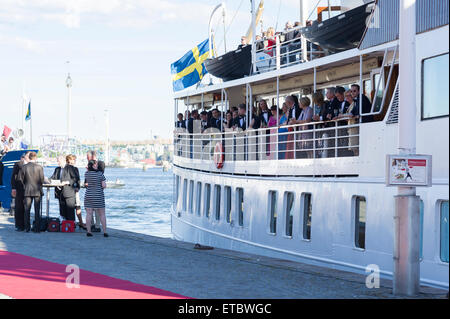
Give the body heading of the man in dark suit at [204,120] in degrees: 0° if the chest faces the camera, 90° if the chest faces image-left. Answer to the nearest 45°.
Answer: approximately 45°

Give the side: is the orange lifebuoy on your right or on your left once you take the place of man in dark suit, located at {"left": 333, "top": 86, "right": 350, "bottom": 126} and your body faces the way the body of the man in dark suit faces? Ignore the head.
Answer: on your right

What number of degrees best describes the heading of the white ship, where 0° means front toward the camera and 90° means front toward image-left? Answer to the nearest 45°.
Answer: approximately 315°

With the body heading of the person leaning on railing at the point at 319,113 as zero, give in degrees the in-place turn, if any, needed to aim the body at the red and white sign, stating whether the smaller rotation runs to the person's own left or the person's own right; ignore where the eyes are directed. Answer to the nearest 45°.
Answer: approximately 45° to the person's own left

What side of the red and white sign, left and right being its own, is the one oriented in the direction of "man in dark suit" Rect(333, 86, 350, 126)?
back

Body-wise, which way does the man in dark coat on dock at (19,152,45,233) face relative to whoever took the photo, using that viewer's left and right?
facing away from the viewer

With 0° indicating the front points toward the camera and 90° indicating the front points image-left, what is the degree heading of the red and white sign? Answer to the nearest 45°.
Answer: approximately 0°

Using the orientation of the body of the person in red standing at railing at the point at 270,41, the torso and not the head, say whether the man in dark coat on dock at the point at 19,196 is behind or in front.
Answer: in front

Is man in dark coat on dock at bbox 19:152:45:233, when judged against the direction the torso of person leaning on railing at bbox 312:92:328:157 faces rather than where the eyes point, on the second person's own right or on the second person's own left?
on the second person's own right
